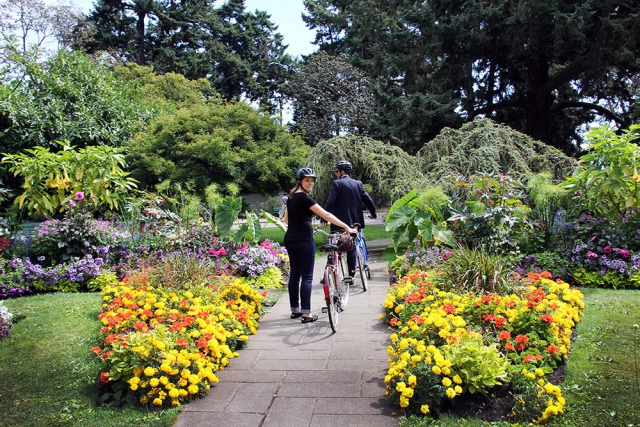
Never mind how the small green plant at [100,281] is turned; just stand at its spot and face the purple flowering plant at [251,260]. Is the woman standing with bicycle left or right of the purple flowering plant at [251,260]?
right

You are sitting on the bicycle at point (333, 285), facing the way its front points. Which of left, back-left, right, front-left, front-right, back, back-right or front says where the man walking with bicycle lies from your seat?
front

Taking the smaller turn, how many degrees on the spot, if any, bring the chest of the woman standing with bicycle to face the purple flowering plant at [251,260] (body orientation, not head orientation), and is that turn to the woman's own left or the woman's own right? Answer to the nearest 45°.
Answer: approximately 45° to the woman's own left

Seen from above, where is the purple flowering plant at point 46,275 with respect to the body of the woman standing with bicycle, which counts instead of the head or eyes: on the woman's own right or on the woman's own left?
on the woman's own left

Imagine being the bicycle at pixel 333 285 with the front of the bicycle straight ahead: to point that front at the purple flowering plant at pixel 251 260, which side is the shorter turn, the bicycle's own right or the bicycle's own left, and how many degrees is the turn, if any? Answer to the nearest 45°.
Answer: approximately 45° to the bicycle's own left

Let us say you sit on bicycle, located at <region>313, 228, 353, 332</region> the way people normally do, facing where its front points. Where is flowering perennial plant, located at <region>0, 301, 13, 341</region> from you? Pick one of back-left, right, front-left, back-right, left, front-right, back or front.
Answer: left

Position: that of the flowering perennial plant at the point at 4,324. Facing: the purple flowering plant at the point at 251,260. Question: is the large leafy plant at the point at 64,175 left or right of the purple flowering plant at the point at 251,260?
left

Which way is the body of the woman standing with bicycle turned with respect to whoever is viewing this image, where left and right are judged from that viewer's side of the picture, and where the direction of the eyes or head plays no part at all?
facing away from the viewer and to the right of the viewer

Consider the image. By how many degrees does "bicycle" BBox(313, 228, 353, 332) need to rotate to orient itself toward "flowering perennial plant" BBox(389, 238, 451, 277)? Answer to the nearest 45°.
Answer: approximately 45° to its right

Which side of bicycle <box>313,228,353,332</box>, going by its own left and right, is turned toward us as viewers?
back

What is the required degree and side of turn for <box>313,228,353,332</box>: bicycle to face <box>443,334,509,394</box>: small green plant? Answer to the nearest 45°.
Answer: approximately 135° to its right

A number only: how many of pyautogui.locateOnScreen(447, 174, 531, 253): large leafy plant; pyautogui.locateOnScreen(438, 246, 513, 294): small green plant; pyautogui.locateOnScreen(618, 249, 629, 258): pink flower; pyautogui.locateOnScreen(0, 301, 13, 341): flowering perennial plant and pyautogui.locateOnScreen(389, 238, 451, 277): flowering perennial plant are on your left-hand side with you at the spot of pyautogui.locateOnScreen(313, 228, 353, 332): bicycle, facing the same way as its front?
1

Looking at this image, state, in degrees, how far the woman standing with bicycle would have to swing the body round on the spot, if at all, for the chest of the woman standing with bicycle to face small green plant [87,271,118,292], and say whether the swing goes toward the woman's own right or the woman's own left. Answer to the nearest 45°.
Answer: approximately 90° to the woman's own left

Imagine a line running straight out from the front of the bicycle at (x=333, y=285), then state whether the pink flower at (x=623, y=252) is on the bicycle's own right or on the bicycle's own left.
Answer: on the bicycle's own right

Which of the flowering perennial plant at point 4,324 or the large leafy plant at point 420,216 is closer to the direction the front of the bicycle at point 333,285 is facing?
the large leafy plant
